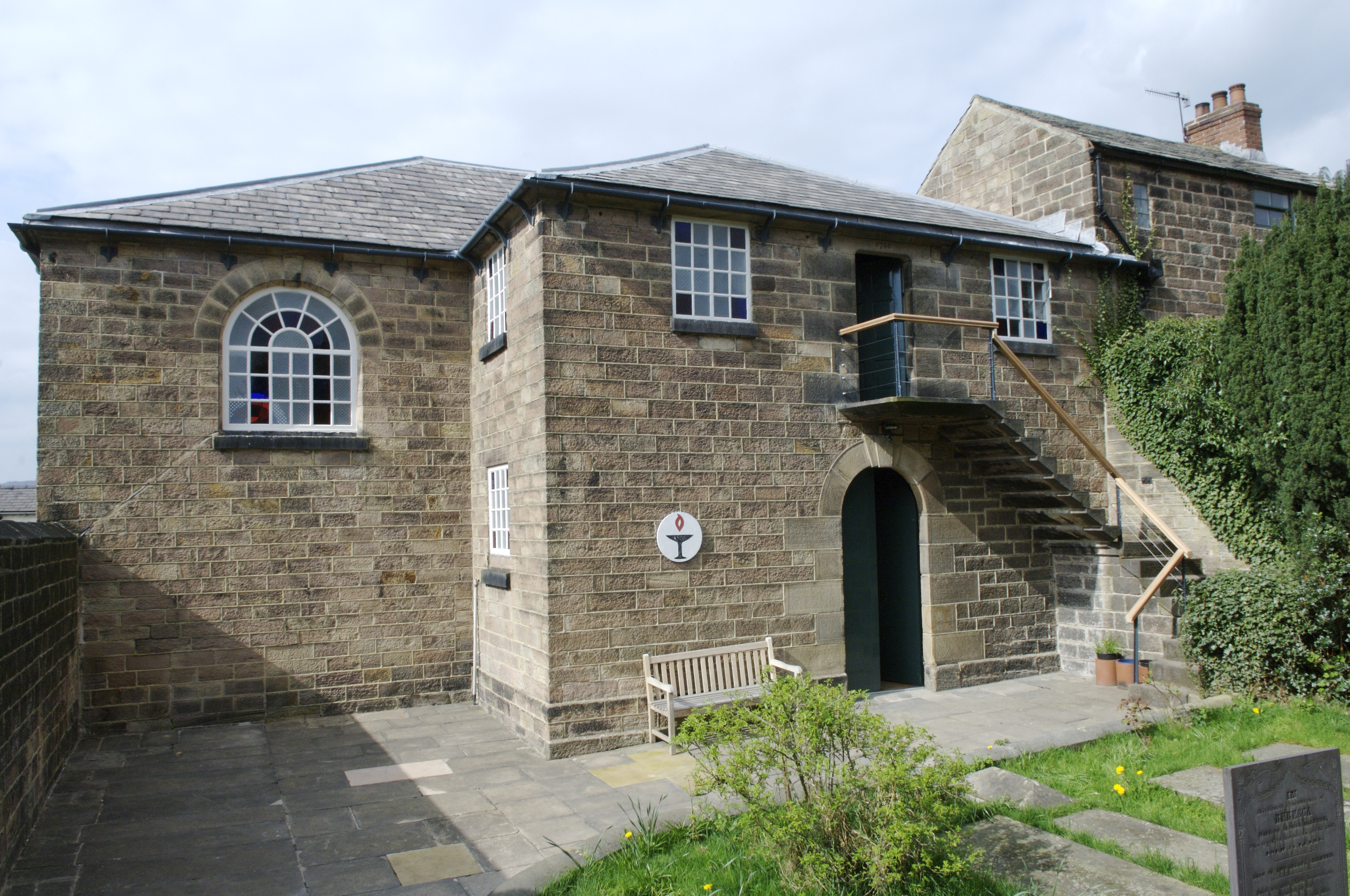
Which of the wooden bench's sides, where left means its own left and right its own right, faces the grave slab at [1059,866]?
front

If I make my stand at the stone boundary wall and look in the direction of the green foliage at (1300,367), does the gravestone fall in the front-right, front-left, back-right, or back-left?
front-right

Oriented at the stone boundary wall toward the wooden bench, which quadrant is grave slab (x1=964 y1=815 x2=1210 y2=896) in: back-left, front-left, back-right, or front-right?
front-right

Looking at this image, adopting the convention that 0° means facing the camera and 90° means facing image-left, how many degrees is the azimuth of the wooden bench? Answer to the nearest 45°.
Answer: approximately 315°

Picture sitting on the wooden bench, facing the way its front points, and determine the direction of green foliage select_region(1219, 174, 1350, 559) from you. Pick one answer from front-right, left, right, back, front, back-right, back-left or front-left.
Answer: front-left

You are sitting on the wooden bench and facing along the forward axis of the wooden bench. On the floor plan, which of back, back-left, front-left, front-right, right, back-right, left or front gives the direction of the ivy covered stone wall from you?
front-left

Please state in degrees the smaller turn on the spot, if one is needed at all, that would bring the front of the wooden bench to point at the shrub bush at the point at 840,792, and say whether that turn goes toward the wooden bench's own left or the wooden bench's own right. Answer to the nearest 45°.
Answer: approximately 45° to the wooden bench's own right

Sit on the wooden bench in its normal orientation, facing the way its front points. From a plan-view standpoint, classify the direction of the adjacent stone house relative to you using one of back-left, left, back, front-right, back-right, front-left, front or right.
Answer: left

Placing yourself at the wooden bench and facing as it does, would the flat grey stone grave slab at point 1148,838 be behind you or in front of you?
in front

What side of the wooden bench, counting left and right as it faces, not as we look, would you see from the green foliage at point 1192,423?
left

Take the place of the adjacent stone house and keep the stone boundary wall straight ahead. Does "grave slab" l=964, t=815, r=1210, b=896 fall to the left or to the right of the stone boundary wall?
left

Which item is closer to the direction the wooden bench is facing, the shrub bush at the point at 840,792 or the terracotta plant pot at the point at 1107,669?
the shrub bush

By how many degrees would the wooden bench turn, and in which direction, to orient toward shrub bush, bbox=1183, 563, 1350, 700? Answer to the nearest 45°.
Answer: approximately 45° to its left

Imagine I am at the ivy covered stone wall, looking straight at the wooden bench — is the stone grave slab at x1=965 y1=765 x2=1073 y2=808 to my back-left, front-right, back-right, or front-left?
front-left

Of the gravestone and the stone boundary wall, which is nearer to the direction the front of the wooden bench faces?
the gravestone
